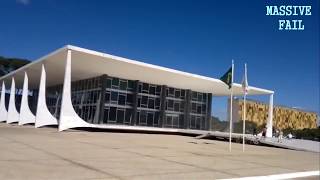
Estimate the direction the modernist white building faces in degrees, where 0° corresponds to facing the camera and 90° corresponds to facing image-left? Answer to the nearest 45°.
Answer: approximately 315°
